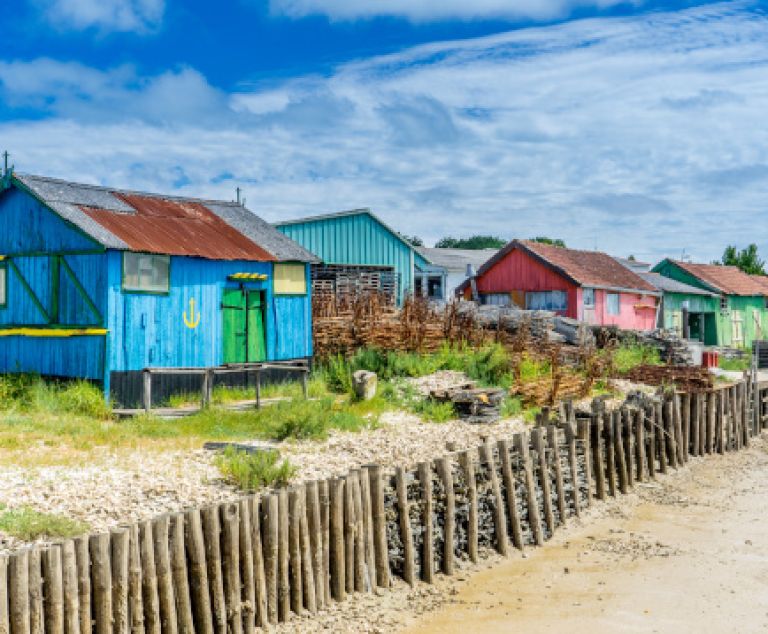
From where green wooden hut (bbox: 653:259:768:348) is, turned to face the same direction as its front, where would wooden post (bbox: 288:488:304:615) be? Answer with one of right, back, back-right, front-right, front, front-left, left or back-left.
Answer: front-right

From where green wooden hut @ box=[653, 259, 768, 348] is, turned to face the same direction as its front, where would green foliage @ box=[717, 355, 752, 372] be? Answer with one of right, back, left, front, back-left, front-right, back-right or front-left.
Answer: front-right

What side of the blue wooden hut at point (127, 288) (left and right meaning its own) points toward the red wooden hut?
left

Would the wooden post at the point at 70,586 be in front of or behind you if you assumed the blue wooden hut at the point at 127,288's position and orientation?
in front

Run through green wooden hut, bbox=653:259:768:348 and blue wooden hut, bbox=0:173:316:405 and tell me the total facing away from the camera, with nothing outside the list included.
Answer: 0

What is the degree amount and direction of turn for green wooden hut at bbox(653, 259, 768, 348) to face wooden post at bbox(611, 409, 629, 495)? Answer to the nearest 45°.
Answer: approximately 45° to its right

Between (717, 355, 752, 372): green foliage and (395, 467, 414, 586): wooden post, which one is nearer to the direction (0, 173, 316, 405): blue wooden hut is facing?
the wooden post

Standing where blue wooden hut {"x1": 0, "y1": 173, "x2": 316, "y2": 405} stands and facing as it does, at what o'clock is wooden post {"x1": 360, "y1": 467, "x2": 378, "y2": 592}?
The wooden post is roughly at 1 o'clock from the blue wooden hut.

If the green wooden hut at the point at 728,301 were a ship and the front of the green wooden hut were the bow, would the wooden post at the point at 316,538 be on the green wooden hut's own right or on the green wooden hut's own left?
on the green wooden hut's own right

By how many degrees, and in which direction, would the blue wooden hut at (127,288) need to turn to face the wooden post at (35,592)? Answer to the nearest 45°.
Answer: approximately 45° to its right

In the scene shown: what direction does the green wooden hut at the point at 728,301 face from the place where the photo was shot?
facing the viewer and to the right of the viewer

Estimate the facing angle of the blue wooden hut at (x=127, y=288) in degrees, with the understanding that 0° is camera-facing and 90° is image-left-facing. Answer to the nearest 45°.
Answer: approximately 315°
